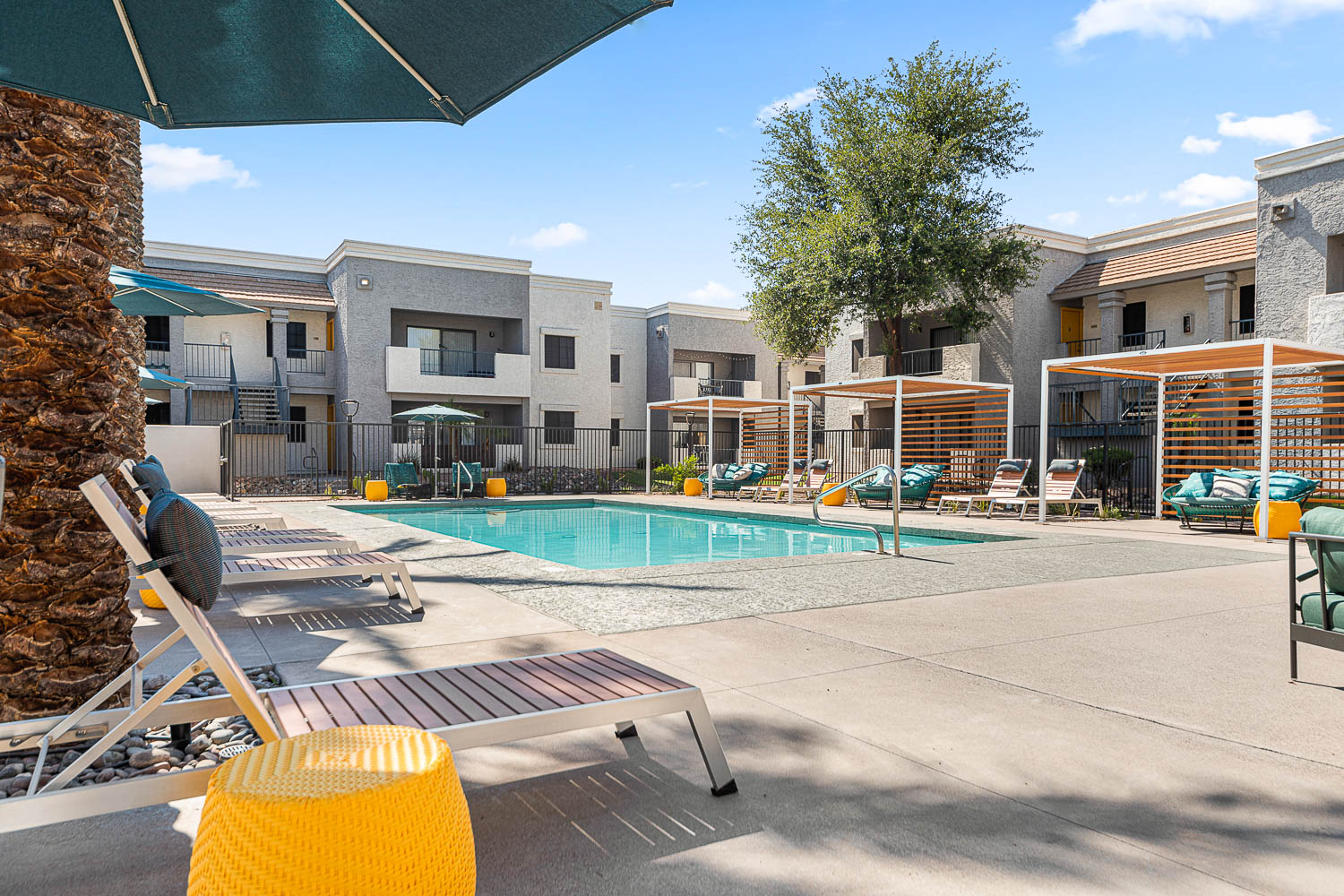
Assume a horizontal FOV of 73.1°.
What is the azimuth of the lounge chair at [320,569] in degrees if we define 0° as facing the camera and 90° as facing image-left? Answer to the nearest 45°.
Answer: approximately 270°

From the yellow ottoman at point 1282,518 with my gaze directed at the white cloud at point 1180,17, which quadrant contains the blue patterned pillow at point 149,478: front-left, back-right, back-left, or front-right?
back-left

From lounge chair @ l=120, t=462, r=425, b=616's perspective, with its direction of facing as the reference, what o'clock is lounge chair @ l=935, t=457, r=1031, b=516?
lounge chair @ l=935, t=457, r=1031, b=516 is roughly at 11 o'clock from lounge chair @ l=120, t=462, r=425, b=616.

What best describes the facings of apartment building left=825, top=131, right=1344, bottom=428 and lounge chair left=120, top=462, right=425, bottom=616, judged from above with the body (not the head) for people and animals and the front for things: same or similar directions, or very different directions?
very different directions

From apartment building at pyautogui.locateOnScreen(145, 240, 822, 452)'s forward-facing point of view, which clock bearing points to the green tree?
The green tree is roughly at 10 o'clock from the apartment building.

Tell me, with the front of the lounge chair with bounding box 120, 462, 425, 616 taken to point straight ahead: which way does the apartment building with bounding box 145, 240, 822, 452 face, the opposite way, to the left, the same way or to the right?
to the right

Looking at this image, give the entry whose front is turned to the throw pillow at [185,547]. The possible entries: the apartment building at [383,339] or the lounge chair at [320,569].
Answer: the apartment building

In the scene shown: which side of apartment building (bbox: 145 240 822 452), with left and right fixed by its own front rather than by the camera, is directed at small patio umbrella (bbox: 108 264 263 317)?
front

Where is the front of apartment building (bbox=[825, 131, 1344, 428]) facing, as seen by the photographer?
facing the viewer and to the left of the viewer

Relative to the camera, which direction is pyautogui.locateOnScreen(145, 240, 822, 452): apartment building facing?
toward the camera

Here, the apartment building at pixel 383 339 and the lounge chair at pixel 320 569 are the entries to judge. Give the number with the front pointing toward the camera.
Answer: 1

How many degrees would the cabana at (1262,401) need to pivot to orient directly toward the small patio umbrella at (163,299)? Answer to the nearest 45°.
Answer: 0° — it already faces it

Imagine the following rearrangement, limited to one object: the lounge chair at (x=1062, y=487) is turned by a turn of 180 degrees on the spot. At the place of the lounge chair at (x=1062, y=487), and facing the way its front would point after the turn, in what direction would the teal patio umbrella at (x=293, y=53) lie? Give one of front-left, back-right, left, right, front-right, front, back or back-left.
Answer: back-right

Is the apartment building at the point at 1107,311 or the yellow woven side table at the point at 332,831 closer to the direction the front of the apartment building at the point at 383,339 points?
the yellow woven side table

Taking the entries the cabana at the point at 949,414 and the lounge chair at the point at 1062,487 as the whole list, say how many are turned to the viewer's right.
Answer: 0

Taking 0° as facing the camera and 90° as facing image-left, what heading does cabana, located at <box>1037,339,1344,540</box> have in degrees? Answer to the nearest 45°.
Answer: approximately 45°
